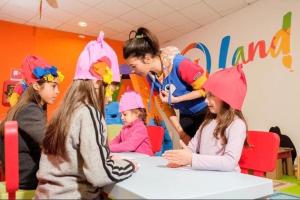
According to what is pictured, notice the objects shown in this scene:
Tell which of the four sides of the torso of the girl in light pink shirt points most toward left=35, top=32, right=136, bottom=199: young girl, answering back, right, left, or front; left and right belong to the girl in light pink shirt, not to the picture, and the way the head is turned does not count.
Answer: front

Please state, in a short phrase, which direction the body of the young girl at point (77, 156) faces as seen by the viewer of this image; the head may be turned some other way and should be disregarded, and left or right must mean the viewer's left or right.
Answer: facing away from the viewer and to the right of the viewer

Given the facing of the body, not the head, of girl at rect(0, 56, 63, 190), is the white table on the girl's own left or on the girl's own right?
on the girl's own right

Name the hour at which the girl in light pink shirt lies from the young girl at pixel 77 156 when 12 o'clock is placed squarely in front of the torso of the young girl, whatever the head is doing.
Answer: The girl in light pink shirt is roughly at 1 o'clock from the young girl.

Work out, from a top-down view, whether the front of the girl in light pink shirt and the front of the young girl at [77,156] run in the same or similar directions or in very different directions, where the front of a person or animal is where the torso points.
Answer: very different directions

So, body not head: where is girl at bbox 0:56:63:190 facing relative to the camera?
to the viewer's right

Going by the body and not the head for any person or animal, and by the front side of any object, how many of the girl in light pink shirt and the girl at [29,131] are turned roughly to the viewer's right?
1

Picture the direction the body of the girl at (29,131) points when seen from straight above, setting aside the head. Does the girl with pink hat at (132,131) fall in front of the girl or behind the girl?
in front

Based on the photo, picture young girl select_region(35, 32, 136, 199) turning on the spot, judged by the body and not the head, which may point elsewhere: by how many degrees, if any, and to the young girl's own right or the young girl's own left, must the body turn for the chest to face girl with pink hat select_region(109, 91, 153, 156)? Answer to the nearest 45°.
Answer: approximately 45° to the young girl's own left

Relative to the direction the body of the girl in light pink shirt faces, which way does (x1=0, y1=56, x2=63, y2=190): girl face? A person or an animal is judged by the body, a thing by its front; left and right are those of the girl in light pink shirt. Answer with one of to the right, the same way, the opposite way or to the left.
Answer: the opposite way

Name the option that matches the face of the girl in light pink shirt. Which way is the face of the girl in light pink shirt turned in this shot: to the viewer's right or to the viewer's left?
to the viewer's left

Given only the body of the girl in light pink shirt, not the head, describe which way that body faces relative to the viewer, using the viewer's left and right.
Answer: facing the viewer and to the left of the viewer

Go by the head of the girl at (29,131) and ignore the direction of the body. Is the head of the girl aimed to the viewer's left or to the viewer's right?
to the viewer's right

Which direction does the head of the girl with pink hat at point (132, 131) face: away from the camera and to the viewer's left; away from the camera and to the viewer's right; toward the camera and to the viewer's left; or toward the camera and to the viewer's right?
toward the camera and to the viewer's left
